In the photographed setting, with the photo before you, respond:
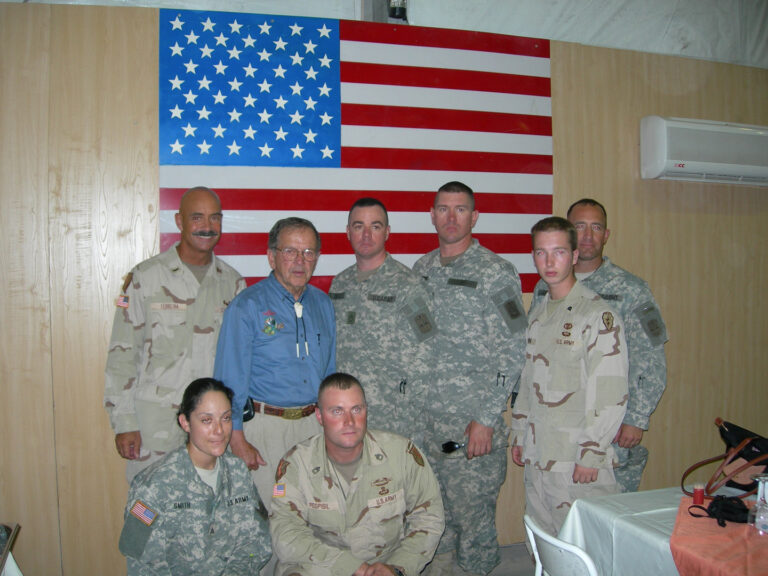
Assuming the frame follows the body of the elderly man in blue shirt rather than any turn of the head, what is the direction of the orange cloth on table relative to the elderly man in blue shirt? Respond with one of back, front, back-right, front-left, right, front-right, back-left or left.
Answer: front

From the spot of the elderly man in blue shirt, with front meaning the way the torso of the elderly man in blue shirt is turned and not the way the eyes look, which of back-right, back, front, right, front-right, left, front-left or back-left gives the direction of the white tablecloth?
front

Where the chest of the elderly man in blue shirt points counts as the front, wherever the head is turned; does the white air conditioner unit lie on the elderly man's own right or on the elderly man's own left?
on the elderly man's own left

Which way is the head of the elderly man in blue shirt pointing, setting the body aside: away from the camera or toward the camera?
toward the camera

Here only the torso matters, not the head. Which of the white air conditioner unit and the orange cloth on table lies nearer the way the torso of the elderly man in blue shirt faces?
the orange cloth on table

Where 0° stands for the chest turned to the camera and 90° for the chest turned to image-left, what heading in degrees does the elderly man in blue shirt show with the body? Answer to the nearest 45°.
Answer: approximately 315°
